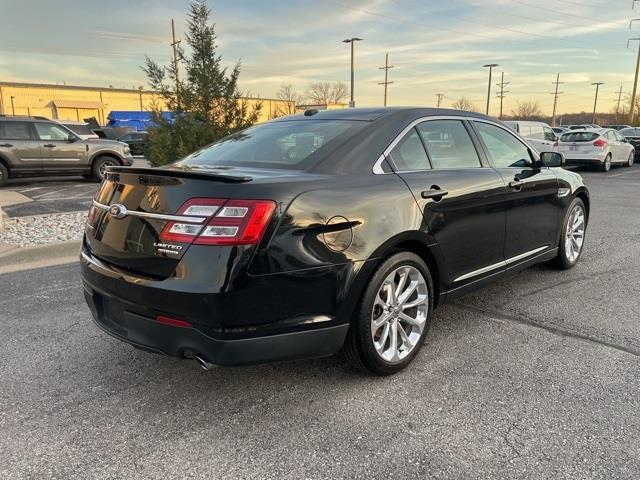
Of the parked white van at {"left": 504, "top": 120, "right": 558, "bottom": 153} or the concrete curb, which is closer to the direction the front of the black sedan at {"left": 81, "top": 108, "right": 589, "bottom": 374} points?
the parked white van

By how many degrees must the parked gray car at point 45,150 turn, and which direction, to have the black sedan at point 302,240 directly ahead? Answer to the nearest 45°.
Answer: approximately 90° to its right

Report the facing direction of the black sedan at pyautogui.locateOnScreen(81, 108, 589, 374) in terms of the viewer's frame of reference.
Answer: facing away from the viewer and to the right of the viewer

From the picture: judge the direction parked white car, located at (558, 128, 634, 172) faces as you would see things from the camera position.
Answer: facing away from the viewer and to the right of the viewer

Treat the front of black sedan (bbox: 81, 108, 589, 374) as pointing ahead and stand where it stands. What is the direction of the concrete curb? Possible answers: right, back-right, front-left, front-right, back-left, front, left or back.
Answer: left

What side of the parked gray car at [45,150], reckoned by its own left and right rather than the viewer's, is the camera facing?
right

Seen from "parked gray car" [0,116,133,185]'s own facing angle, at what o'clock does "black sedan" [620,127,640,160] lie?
The black sedan is roughly at 12 o'clock from the parked gray car.

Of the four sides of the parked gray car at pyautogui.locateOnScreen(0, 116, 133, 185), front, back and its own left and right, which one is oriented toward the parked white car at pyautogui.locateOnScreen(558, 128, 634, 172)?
front

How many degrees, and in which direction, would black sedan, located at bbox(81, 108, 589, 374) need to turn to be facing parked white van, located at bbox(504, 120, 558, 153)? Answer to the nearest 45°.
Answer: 0° — it already faces it

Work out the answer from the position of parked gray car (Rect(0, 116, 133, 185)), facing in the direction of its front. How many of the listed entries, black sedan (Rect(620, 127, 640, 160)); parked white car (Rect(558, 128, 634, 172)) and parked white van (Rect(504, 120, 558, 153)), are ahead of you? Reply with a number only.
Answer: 3

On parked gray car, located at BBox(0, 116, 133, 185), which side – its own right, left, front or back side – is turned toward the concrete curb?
right

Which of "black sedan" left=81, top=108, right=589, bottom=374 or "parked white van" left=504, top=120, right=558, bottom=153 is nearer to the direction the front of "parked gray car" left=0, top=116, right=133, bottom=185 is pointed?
the parked white van

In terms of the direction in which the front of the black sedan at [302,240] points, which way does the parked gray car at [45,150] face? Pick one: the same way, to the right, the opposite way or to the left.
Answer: the same way

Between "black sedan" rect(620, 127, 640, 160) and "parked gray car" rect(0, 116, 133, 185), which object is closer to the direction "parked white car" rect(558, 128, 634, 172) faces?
the black sedan
